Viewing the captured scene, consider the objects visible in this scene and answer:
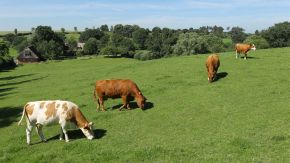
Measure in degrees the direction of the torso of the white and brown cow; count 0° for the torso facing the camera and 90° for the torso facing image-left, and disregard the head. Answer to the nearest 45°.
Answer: approximately 270°

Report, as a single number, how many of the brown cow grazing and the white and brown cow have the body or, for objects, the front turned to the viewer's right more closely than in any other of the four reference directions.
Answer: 2

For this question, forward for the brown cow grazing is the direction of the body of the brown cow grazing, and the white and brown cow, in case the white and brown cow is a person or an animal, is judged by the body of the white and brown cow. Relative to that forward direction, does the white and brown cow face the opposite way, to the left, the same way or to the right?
the same way

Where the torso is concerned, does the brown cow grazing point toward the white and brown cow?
no

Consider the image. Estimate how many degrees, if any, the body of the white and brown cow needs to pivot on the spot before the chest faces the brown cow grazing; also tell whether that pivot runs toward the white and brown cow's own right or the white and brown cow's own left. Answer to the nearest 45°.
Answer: approximately 45° to the white and brown cow's own left

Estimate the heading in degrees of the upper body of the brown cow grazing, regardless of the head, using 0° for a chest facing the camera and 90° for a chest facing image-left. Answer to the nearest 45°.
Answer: approximately 270°
